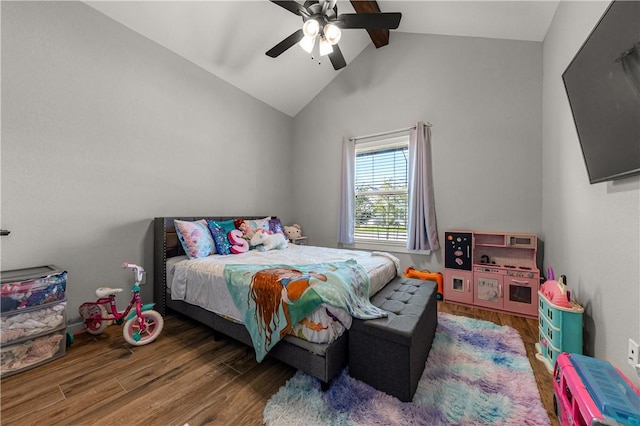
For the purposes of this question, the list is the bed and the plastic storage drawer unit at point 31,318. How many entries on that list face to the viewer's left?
0

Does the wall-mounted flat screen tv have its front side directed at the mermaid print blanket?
yes

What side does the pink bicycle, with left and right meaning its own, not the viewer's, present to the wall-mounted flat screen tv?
front

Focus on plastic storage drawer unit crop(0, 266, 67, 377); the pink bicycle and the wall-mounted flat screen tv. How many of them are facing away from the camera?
0

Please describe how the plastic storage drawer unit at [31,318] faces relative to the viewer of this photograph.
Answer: facing the viewer and to the right of the viewer

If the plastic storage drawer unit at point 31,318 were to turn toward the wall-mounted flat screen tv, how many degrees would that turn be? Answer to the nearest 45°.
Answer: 0° — it already faces it

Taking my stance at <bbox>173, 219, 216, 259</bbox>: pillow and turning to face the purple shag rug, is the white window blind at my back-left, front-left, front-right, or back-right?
front-left

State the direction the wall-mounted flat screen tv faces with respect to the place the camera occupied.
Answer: facing the viewer and to the left of the viewer

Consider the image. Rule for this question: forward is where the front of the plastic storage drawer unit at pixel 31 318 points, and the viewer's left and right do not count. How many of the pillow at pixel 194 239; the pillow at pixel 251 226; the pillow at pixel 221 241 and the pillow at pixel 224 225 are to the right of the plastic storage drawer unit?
0

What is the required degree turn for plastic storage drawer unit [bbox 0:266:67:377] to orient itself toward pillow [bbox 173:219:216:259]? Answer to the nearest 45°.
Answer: approximately 45° to its left

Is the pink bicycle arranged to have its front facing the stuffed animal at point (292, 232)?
no

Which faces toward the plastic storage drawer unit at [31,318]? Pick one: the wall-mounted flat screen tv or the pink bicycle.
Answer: the wall-mounted flat screen tv

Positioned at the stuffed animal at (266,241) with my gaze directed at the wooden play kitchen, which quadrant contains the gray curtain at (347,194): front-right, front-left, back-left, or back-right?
front-left

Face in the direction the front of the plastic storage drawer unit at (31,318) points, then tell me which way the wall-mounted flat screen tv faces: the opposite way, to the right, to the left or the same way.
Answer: the opposite way
